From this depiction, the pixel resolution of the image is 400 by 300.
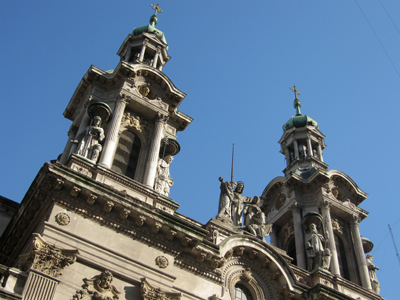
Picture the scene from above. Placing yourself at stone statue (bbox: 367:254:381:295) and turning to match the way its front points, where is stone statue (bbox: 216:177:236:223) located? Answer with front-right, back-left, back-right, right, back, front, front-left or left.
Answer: back-right

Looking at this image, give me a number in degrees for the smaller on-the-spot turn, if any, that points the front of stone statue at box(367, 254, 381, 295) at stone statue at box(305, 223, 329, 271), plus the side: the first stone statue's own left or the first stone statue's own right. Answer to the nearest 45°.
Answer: approximately 135° to the first stone statue's own right

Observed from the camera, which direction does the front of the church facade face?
facing the viewer and to the right of the viewer

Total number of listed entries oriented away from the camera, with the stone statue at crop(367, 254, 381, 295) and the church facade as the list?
0
